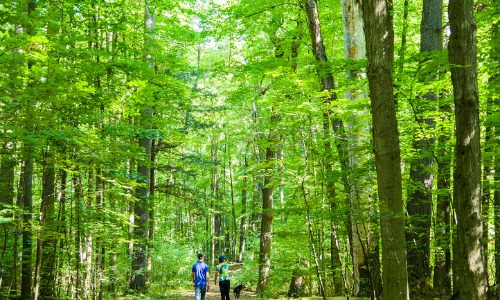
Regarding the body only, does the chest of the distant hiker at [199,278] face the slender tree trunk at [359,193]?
no

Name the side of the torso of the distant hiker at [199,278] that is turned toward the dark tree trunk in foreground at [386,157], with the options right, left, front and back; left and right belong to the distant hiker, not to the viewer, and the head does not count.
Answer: back

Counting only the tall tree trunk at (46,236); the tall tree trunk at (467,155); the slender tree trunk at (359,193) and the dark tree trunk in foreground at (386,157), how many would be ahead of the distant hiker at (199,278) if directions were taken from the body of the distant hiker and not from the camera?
0

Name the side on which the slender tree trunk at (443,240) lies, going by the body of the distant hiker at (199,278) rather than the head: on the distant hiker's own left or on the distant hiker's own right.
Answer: on the distant hiker's own right

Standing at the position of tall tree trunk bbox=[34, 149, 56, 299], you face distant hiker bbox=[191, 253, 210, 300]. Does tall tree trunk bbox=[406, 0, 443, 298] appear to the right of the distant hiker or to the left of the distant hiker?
right

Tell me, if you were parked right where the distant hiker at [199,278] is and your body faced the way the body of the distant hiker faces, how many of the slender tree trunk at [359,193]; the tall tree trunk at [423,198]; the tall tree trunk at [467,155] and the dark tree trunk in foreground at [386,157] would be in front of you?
0

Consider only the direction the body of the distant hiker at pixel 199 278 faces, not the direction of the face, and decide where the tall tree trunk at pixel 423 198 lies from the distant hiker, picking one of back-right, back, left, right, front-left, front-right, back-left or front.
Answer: back-right

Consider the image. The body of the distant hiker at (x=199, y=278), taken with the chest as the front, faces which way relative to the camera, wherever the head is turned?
away from the camera

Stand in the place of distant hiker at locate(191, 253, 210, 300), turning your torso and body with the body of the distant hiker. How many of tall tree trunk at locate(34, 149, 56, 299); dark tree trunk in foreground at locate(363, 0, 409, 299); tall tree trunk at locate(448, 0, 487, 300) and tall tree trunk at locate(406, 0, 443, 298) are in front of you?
0

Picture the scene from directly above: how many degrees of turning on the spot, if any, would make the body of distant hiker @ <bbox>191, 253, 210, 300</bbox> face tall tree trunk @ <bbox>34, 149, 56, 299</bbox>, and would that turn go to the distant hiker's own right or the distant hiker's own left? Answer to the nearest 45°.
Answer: approximately 135° to the distant hiker's own left
